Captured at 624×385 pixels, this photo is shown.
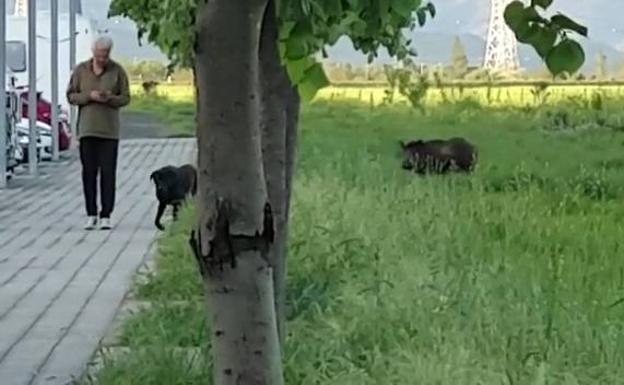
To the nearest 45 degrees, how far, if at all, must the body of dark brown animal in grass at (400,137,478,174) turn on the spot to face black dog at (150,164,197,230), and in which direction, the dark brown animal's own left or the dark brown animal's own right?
approximately 45° to the dark brown animal's own left

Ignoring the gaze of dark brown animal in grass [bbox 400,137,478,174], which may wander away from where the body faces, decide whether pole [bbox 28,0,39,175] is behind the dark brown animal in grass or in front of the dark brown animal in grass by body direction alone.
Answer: in front

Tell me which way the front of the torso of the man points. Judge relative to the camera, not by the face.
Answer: toward the camera

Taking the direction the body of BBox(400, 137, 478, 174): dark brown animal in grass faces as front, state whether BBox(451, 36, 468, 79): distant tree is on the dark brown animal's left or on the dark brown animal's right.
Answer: on the dark brown animal's right

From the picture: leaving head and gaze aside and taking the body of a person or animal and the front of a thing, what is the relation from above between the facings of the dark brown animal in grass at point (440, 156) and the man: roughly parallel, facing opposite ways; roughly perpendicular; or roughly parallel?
roughly perpendicular

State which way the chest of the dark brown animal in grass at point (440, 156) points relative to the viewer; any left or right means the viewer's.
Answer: facing to the left of the viewer

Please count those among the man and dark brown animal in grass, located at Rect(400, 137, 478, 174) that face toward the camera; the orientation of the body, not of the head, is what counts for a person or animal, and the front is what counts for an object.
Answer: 1
